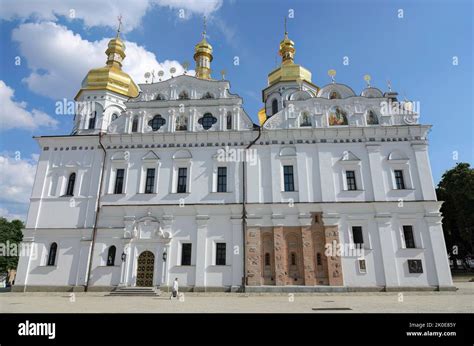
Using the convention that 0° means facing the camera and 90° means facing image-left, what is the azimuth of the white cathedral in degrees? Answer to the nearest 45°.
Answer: approximately 0°

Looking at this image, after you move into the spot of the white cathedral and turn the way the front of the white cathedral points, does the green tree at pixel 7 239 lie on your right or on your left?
on your right

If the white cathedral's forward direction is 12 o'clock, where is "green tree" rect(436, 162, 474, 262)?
The green tree is roughly at 8 o'clock from the white cathedral.
